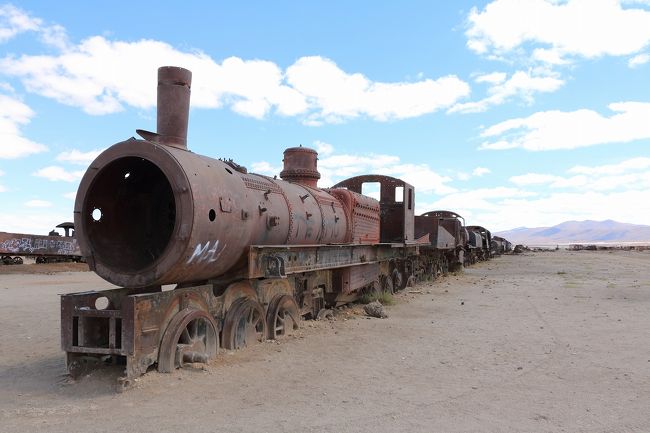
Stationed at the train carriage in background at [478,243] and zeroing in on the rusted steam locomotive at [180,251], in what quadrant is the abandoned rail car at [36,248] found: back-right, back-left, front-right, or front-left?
front-right

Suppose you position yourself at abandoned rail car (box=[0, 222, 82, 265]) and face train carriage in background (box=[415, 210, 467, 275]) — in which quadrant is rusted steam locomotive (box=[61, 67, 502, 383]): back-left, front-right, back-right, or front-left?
front-right

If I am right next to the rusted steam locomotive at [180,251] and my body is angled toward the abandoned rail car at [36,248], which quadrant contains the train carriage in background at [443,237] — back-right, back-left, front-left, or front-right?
front-right

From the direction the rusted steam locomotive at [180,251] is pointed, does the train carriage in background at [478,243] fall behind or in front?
behind

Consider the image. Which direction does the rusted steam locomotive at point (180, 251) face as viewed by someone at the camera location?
facing the viewer and to the left of the viewer

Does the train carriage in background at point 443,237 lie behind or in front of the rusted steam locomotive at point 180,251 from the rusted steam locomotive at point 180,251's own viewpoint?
behind
